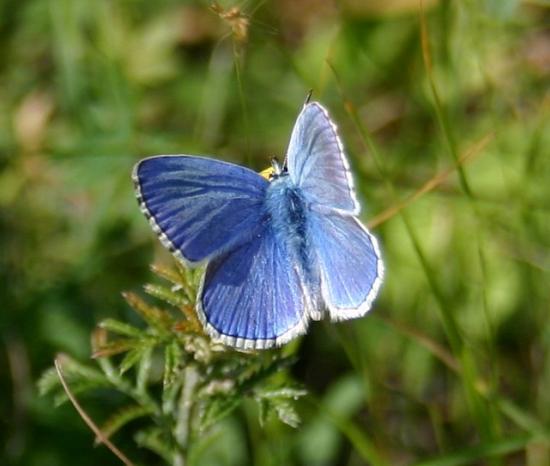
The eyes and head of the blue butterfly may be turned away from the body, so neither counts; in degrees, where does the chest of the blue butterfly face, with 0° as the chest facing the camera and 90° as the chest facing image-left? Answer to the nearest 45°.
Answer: approximately 180°
